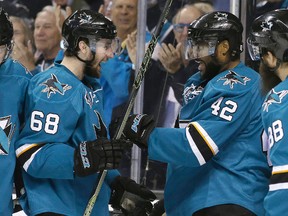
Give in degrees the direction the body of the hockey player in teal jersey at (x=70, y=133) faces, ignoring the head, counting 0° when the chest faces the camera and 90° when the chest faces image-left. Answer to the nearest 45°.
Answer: approximately 270°

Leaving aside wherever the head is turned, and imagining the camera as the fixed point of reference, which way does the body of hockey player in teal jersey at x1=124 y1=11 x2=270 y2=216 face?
to the viewer's left

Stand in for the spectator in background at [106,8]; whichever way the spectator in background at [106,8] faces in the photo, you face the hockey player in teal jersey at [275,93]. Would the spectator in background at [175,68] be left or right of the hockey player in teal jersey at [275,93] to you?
left

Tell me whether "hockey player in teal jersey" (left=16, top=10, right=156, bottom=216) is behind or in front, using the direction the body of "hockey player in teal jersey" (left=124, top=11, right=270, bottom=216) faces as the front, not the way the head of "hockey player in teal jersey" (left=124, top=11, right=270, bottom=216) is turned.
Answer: in front

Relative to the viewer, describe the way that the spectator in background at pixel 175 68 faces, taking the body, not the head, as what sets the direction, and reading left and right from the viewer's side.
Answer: facing the viewer and to the left of the viewer

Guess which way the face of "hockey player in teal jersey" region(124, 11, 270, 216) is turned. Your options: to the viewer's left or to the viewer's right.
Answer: to the viewer's left

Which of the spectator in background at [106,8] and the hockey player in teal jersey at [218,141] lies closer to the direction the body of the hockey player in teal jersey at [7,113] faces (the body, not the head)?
the hockey player in teal jersey

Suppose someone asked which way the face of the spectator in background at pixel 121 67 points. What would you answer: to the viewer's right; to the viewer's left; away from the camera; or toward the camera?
toward the camera

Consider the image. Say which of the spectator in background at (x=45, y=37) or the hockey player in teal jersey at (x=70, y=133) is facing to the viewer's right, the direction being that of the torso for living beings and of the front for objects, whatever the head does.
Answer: the hockey player in teal jersey
